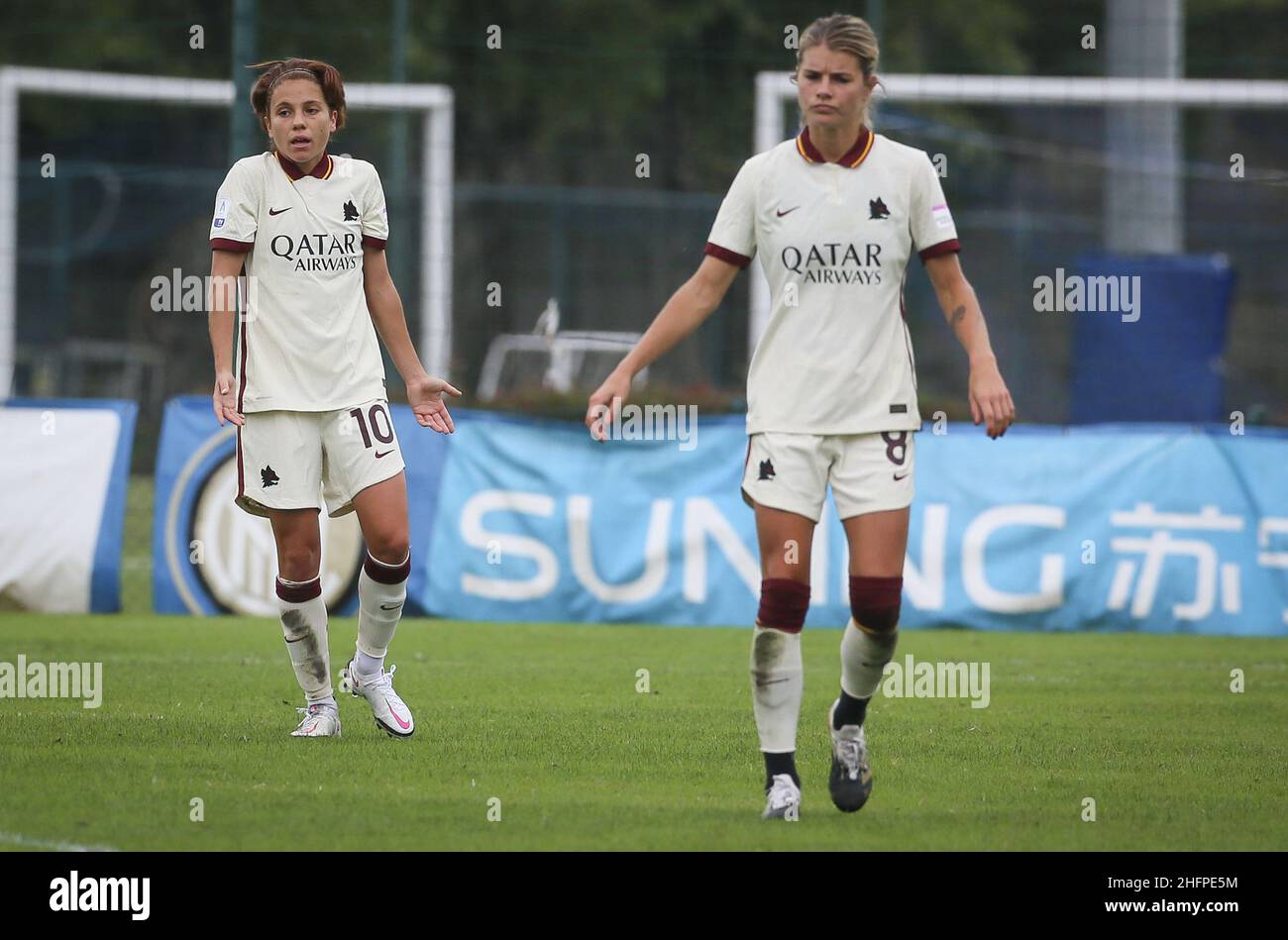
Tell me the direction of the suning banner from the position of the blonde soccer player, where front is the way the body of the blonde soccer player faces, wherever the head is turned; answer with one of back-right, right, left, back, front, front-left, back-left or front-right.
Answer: back

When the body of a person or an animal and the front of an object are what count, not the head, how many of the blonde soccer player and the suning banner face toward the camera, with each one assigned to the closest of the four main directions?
2

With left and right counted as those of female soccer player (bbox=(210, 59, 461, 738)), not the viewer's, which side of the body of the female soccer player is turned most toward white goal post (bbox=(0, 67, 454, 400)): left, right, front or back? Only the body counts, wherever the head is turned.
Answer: back

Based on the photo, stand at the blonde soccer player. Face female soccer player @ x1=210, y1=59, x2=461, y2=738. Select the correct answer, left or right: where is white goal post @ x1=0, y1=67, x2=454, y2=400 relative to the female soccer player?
right

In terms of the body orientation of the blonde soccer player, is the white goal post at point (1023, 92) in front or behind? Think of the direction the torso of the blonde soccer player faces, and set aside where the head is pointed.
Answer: behind

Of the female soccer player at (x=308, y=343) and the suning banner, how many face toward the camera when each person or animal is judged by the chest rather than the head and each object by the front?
2

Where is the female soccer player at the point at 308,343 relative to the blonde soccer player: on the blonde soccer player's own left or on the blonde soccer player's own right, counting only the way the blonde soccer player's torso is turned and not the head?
on the blonde soccer player's own right

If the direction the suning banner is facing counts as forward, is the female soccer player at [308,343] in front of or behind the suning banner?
in front

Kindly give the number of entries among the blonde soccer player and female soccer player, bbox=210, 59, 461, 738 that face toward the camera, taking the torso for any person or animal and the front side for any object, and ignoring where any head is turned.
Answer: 2

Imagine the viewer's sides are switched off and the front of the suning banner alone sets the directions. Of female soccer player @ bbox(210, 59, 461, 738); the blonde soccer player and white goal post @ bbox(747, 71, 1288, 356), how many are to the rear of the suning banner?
1

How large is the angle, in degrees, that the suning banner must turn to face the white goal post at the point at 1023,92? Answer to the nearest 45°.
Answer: approximately 180°
